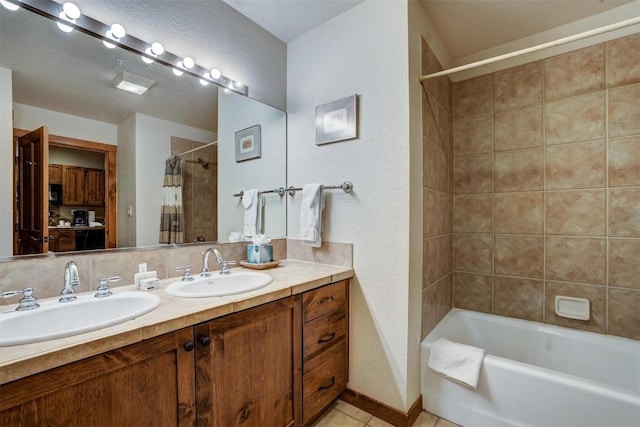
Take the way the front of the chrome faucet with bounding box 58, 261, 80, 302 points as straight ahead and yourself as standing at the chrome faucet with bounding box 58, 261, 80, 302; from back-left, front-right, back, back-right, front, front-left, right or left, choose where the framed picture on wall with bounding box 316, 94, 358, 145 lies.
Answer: front-left

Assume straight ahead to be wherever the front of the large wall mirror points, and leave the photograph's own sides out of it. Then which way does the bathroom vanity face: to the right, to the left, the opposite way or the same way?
the same way

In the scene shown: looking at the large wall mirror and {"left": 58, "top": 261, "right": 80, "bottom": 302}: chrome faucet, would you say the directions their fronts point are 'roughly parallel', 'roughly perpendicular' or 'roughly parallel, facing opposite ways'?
roughly parallel

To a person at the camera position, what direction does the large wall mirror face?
facing the viewer and to the right of the viewer

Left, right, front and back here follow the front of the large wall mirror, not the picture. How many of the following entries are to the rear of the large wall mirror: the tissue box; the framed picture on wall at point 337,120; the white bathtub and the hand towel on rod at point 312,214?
0

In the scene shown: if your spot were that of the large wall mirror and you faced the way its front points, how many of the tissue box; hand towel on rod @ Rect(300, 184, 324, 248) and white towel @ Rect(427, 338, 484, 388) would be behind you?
0

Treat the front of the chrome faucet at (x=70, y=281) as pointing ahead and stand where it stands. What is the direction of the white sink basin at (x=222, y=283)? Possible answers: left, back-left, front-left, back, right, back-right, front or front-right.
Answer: front-left

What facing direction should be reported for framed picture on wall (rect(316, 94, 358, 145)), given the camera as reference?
facing the viewer and to the left of the viewer

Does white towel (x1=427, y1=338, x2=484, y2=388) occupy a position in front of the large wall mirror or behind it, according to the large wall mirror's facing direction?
in front
